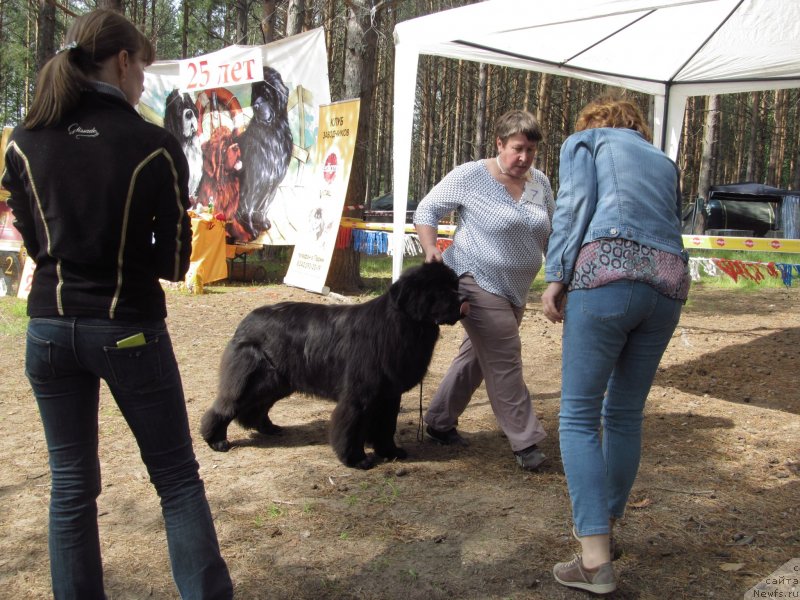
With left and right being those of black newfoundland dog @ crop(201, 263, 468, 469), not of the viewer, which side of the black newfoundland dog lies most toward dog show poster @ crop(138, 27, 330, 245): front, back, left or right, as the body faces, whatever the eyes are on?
left

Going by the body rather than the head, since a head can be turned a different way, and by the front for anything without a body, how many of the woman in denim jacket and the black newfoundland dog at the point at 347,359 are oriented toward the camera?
0

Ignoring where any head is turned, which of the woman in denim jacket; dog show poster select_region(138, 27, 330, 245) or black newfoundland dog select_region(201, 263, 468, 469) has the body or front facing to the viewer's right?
the black newfoundland dog

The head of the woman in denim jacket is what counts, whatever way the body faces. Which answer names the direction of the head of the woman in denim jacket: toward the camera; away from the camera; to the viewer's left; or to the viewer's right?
away from the camera

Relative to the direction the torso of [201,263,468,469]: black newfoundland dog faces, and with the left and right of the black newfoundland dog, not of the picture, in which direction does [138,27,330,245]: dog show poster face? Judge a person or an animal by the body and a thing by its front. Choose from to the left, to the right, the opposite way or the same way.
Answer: to the right

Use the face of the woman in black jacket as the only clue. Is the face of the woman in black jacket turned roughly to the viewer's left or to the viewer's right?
to the viewer's right

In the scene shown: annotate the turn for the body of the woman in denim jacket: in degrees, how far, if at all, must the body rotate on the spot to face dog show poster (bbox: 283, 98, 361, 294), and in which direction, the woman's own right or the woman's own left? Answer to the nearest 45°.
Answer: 0° — they already face it

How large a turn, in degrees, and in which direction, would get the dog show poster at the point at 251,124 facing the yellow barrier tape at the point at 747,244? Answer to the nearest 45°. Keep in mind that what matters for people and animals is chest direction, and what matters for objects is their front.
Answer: approximately 45° to its left

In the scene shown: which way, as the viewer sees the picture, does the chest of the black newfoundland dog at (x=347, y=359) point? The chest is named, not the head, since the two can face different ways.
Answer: to the viewer's right

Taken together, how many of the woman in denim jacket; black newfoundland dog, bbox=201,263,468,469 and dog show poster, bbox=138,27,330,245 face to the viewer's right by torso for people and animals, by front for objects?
1

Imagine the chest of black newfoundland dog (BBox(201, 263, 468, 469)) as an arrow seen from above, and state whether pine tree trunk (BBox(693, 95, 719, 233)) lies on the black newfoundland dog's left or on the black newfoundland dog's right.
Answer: on the black newfoundland dog's left

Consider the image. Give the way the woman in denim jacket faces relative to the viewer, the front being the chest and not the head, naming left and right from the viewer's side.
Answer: facing away from the viewer and to the left of the viewer

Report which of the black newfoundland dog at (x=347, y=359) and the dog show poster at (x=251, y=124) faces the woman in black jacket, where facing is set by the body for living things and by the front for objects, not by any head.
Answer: the dog show poster

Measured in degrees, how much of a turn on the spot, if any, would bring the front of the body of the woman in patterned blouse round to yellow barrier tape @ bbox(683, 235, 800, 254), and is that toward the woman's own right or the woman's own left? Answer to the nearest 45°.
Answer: approximately 90° to the woman's own left

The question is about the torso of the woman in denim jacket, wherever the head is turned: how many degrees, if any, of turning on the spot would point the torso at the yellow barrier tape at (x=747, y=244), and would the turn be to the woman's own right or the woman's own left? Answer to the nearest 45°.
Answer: approximately 45° to the woman's own right
